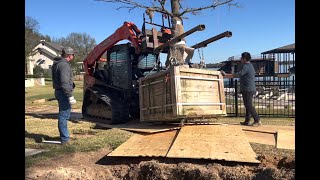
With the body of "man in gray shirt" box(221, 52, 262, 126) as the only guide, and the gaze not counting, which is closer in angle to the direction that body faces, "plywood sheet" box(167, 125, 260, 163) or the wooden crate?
the wooden crate

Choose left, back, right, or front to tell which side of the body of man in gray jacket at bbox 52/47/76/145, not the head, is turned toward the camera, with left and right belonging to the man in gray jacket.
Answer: right

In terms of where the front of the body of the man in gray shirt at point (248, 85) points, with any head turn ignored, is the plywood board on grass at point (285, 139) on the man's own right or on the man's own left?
on the man's own left

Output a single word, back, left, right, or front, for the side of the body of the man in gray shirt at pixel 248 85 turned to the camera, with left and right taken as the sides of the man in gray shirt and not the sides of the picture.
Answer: left

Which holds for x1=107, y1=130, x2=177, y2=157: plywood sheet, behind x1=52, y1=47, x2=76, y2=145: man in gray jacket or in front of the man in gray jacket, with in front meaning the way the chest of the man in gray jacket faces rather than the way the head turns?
in front

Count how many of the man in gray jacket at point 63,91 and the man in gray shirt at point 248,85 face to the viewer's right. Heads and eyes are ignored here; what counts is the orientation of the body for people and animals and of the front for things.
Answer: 1

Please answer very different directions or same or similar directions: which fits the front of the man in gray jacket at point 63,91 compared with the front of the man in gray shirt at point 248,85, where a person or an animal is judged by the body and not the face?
very different directions

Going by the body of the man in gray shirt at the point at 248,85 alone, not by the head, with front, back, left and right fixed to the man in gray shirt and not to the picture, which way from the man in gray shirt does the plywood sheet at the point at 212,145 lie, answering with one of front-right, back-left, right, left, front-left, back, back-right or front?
left

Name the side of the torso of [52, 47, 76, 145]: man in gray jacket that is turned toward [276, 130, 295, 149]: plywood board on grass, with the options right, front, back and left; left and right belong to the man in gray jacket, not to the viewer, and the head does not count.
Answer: front

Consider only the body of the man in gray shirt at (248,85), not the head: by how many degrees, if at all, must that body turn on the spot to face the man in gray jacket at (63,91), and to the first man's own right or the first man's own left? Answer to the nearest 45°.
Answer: approximately 45° to the first man's own left

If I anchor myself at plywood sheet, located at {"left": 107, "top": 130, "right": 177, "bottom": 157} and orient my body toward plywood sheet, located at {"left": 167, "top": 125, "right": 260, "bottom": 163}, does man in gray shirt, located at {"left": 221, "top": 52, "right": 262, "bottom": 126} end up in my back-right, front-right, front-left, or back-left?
front-left

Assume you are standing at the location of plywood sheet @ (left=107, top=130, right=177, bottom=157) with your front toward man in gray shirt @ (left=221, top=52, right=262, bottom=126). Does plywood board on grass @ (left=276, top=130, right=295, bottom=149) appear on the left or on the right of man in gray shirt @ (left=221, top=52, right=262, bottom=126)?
right

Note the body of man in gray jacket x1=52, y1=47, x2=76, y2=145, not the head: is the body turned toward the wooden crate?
yes
